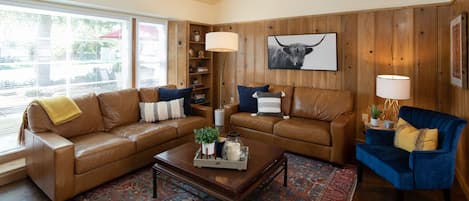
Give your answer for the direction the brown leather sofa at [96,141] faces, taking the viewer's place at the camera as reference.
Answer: facing the viewer and to the right of the viewer

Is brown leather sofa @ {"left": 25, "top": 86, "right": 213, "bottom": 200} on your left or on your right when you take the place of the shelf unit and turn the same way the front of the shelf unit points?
on your right

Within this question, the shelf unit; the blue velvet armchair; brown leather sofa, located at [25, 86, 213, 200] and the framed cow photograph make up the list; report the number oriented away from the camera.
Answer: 0

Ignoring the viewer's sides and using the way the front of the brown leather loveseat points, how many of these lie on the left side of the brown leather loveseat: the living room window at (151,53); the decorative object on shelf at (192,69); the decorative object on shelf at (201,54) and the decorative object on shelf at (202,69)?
0

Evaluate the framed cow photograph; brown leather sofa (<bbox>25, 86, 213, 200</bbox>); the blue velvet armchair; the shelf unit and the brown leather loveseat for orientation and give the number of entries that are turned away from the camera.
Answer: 0

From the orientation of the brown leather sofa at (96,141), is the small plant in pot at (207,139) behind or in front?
in front

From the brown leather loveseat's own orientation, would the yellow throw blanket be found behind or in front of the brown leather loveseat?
in front

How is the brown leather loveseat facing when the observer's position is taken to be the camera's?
facing the viewer and to the left of the viewer

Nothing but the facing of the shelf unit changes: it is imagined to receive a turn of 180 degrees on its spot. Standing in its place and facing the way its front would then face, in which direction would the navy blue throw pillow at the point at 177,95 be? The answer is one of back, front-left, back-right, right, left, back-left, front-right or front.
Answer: back-left

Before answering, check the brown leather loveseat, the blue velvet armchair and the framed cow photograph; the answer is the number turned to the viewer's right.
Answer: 0

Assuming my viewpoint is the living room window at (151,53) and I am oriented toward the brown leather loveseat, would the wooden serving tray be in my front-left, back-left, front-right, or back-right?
front-right

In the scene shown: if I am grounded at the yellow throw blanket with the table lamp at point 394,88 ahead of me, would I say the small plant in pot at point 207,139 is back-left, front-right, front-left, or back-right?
front-right
